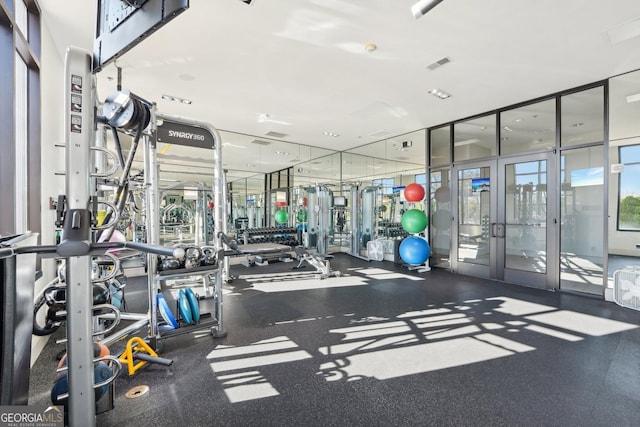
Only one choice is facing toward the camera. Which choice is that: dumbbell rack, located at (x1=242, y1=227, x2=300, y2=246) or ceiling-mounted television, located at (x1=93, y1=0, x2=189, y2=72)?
the dumbbell rack

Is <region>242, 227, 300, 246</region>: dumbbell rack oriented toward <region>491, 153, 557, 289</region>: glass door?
no

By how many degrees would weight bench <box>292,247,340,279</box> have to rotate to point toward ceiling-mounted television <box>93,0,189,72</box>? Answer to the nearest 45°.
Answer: approximately 45° to its right

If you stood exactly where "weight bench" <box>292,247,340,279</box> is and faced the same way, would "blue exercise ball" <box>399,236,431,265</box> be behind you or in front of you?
in front

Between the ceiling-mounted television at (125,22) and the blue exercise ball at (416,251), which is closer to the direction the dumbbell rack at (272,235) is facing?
the ceiling-mounted television

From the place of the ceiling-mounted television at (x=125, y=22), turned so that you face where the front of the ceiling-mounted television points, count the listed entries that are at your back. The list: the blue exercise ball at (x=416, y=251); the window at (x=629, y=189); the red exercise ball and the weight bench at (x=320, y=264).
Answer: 0

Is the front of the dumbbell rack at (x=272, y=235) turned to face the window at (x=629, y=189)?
no

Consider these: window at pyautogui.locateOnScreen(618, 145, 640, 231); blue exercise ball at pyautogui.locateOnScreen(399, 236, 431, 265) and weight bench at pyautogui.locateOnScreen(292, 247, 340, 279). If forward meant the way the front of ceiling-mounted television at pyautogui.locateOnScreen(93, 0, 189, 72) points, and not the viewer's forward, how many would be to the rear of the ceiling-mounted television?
0

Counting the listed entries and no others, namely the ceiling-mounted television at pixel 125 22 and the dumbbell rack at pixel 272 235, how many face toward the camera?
1

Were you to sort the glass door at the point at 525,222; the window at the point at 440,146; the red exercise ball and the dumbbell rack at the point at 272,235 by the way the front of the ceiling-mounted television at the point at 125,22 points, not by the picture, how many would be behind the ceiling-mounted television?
0

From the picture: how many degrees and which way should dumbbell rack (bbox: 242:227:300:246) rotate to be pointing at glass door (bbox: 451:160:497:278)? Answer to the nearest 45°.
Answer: approximately 45° to its left

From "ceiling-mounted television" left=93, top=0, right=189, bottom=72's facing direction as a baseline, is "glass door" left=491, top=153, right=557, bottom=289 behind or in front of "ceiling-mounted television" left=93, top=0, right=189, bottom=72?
in front

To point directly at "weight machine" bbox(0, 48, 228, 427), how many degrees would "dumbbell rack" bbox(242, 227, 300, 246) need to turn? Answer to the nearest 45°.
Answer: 0° — it already faces it

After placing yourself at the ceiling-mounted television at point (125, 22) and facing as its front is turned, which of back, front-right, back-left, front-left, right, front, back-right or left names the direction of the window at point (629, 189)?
front-right

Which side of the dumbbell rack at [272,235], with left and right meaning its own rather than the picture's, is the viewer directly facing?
front

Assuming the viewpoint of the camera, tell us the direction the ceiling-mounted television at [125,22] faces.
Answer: facing away from the viewer and to the right of the viewer

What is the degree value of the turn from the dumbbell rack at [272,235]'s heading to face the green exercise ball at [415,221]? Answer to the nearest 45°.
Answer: approximately 45° to its left
